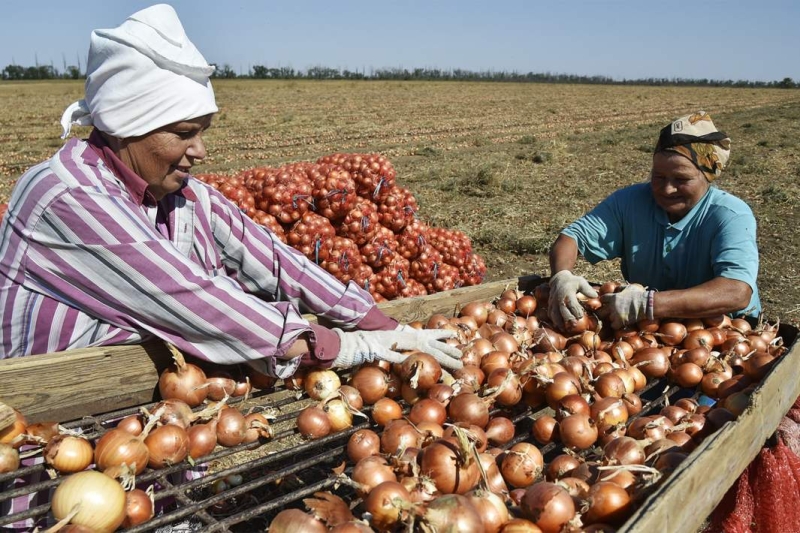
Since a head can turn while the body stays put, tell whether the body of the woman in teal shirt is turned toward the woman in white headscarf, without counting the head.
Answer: yes

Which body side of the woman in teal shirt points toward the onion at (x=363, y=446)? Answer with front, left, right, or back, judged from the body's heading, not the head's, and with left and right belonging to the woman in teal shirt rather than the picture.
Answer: front

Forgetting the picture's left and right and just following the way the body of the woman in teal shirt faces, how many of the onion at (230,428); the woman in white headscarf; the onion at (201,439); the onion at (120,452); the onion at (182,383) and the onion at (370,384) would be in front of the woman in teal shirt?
6

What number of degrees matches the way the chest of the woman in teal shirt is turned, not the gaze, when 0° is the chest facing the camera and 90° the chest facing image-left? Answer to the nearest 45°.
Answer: approximately 45°

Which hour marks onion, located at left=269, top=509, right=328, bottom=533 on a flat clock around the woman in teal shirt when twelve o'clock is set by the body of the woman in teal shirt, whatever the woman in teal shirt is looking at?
The onion is roughly at 11 o'clock from the woman in teal shirt.

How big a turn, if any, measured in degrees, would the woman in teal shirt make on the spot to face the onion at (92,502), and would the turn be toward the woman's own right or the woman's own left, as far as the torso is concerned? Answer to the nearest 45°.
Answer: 0° — they already face it

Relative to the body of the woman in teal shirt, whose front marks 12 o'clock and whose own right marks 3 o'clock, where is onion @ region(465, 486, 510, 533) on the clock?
The onion is roughly at 11 o'clock from the woman in teal shirt.

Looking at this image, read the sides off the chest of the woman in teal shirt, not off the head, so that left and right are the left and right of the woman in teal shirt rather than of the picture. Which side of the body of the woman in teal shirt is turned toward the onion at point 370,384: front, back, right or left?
front

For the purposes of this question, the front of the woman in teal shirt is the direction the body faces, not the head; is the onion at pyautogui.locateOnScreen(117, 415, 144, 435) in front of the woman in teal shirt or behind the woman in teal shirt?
in front

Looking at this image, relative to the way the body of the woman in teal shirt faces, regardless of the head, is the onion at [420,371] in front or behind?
in front

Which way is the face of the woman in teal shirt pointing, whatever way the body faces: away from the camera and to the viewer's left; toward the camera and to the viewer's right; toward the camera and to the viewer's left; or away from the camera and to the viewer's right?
toward the camera and to the viewer's left

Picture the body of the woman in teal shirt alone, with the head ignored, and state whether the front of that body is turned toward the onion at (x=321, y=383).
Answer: yes

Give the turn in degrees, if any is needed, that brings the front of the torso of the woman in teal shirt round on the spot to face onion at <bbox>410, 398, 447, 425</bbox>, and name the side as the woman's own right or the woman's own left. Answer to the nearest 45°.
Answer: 0° — they already face it

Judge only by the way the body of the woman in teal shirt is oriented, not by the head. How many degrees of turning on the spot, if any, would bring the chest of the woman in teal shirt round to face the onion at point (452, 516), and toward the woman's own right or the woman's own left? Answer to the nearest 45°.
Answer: approximately 45° to the woman's own left

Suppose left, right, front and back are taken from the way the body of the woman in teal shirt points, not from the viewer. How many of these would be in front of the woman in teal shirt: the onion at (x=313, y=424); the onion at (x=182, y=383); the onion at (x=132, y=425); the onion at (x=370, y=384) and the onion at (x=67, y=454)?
5

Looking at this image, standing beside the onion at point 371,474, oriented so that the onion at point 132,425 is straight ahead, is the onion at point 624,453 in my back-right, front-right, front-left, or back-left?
back-right
